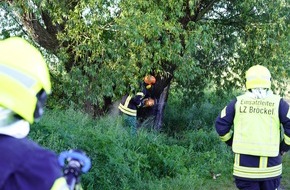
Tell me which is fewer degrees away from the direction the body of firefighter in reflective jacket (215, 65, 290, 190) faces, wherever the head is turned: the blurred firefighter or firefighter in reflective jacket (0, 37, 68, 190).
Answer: the blurred firefighter

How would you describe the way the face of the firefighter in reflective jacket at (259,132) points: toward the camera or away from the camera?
away from the camera

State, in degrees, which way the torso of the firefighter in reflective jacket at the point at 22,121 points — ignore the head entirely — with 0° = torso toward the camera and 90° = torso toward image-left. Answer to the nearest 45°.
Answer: approximately 225°

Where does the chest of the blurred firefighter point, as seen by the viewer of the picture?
to the viewer's right

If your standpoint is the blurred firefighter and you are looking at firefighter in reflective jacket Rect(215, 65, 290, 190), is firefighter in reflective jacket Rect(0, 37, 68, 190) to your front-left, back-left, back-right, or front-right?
front-right

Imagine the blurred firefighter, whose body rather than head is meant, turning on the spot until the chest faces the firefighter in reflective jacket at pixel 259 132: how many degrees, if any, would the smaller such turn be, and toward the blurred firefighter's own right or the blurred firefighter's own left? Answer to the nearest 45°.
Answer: approximately 90° to the blurred firefighter's own right

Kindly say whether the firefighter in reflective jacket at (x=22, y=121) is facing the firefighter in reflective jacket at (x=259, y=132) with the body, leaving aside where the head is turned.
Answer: yes

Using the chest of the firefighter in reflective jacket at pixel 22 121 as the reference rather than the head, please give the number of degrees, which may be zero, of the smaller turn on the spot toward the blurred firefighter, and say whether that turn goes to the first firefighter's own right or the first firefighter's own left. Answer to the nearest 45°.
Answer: approximately 45° to the first firefighter's own left

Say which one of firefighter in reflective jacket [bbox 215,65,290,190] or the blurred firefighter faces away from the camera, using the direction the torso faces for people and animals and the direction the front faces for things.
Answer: the firefighter in reflective jacket

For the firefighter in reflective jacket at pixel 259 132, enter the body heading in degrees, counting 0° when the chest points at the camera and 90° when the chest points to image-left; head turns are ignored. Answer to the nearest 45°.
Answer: approximately 180°

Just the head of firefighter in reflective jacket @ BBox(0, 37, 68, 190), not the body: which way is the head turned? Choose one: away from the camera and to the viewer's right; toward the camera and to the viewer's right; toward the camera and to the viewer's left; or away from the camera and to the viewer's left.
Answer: away from the camera and to the viewer's right

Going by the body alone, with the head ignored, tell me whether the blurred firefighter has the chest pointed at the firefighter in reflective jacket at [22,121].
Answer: no

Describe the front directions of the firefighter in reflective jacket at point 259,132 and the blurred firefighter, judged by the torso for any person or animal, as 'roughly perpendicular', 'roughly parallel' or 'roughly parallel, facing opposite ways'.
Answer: roughly perpendicular
